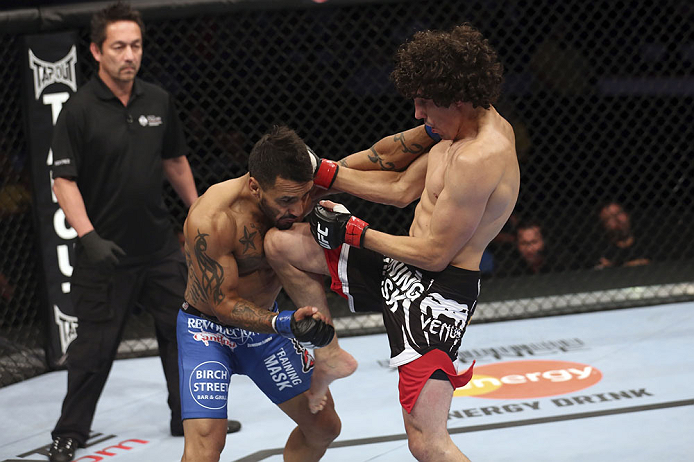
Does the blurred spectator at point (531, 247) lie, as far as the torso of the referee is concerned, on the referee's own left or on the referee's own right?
on the referee's own left

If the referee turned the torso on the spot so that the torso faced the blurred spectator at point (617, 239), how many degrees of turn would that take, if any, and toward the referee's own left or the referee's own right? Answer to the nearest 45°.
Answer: approximately 90° to the referee's own left

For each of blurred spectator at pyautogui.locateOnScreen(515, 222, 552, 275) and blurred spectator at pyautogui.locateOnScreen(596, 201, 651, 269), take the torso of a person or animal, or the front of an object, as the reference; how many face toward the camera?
2

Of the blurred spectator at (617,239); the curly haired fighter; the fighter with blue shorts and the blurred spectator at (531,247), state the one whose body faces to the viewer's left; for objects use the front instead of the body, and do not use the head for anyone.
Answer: the curly haired fighter

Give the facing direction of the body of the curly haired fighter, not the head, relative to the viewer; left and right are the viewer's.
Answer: facing to the left of the viewer

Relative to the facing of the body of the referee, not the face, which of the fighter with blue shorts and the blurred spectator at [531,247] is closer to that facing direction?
the fighter with blue shorts

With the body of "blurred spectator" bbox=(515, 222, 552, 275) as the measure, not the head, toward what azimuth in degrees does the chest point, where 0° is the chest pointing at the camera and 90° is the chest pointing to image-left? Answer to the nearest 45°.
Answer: approximately 0°
